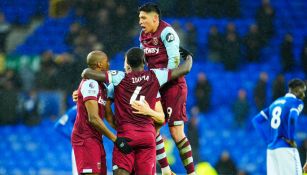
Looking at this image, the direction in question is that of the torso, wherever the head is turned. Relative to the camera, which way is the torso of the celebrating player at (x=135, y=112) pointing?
away from the camera

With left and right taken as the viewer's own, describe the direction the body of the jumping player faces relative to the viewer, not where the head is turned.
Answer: facing the viewer and to the left of the viewer

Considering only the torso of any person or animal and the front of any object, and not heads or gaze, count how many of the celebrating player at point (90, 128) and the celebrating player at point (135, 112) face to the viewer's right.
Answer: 1

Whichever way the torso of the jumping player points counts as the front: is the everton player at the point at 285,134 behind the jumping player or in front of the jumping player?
behind

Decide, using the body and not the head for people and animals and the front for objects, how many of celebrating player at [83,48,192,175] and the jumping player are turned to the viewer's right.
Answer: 0

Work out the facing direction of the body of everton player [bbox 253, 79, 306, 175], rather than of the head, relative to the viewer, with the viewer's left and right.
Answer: facing away from the viewer and to the right of the viewer

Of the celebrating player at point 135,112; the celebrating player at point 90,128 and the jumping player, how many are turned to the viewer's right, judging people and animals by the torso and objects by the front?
1

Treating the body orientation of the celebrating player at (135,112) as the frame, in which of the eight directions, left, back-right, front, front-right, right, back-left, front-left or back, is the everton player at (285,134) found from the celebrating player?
front-right

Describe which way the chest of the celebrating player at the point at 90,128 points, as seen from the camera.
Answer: to the viewer's right

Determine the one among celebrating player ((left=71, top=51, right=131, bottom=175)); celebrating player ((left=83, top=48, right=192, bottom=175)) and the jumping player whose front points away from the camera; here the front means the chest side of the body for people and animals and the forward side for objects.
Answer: celebrating player ((left=83, top=48, right=192, bottom=175))
